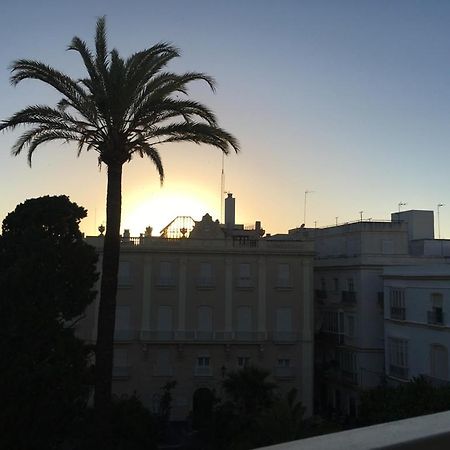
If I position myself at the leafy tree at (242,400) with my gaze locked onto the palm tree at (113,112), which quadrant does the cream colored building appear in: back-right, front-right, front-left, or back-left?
back-right

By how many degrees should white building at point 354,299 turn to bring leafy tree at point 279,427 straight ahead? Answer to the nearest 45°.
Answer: approximately 45° to its left

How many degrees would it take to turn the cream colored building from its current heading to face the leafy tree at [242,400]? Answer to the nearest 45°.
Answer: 0° — it already faces it

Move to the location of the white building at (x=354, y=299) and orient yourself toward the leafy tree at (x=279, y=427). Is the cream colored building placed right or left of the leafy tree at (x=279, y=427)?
right

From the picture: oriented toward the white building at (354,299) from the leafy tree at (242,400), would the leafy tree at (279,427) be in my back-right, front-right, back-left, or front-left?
back-right

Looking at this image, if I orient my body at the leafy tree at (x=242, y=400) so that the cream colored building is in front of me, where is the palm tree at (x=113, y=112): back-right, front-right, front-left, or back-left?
back-left

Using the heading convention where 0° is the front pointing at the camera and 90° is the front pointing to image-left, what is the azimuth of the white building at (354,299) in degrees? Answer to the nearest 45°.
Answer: approximately 45°
